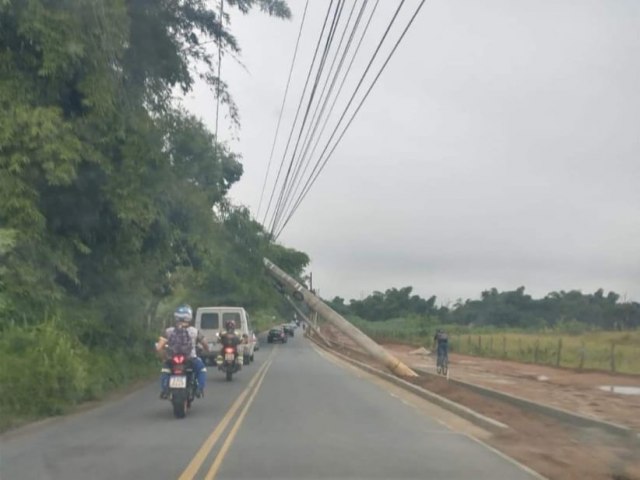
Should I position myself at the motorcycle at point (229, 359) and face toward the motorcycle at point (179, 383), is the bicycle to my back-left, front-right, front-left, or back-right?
back-left

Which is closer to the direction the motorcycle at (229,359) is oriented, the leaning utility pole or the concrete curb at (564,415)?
the leaning utility pole

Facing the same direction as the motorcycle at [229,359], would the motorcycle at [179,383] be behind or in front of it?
behind

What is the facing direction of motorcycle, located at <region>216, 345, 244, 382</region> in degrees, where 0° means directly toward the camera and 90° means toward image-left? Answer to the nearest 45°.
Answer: approximately 180°

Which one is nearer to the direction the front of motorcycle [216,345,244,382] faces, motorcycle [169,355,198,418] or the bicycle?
the bicycle

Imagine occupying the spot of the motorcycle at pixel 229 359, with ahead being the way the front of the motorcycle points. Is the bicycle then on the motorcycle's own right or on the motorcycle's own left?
on the motorcycle's own right

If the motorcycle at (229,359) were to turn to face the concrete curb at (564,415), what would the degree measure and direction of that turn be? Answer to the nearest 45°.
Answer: approximately 135° to its right
